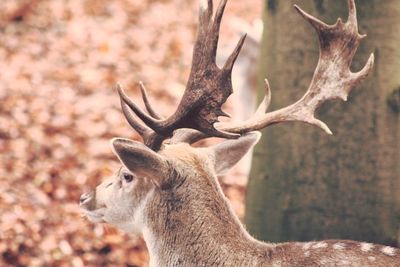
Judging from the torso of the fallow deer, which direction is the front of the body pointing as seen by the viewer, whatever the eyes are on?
to the viewer's left
